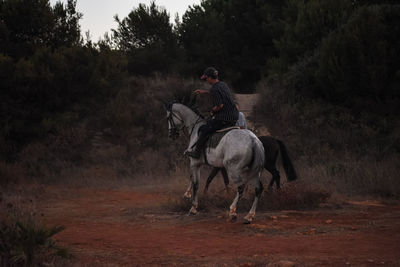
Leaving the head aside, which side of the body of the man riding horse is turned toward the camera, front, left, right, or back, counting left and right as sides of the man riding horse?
left

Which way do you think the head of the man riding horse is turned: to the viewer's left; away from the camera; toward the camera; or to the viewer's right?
to the viewer's left

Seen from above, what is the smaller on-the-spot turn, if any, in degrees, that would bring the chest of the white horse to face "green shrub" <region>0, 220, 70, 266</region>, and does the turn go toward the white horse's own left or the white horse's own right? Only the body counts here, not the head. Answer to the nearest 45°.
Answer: approximately 90° to the white horse's own left

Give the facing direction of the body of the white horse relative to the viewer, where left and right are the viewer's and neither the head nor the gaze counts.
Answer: facing away from the viewer and to the left of the viewer

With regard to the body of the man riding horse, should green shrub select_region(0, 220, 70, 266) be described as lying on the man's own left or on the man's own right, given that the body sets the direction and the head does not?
on the man's own left
